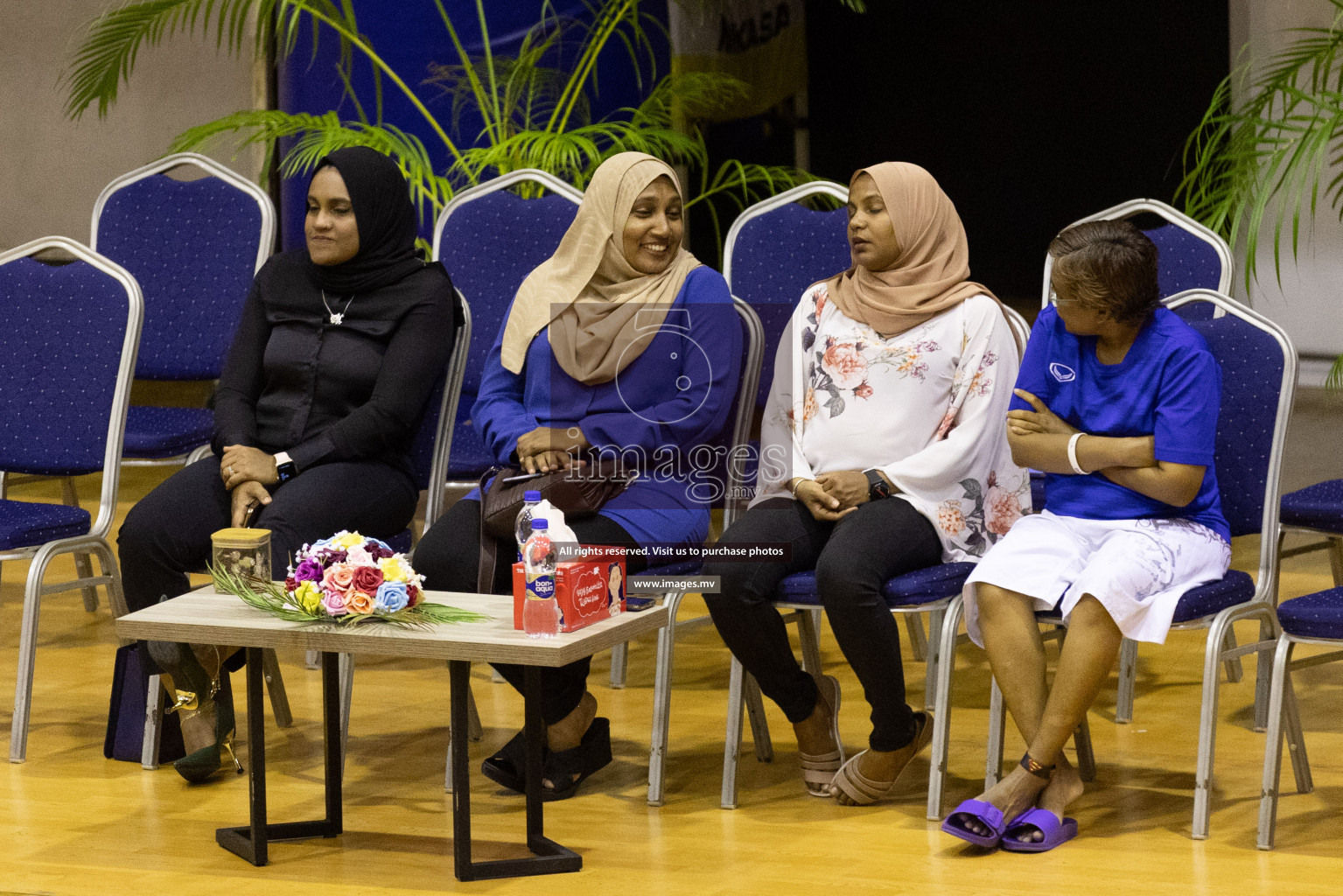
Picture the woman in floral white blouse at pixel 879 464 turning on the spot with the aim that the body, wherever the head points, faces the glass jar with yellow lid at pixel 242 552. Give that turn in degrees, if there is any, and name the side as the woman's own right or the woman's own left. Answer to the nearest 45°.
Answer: approximately 45° to the woman's own right

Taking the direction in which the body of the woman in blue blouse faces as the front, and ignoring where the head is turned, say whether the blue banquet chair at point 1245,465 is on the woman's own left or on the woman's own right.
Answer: on the woman's own left

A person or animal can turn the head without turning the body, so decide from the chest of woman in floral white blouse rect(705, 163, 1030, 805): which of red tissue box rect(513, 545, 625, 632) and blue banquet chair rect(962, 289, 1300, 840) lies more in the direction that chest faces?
the red tissue box

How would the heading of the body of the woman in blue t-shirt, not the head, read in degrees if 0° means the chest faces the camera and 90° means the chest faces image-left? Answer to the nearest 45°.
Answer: approximately 45°

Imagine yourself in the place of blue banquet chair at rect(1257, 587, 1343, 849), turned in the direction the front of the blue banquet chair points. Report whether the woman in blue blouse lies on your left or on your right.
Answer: on your right

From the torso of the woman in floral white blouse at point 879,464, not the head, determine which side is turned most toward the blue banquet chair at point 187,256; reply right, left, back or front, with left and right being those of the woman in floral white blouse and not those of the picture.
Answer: right

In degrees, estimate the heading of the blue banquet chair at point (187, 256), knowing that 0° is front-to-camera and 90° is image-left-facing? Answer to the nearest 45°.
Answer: approximately 45°

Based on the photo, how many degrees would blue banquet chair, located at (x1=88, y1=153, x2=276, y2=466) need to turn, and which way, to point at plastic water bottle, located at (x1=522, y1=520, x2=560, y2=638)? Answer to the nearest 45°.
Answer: approximately 45° to its left

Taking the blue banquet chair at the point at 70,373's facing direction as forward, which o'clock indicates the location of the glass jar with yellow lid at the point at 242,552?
The glass jar with yellow lid is roughly at 10 o'clock from the blue banquet chair.
